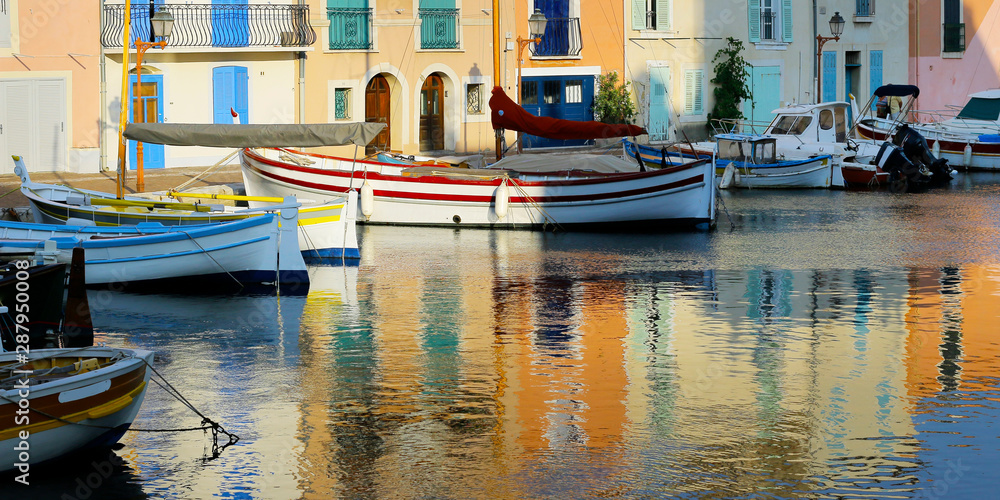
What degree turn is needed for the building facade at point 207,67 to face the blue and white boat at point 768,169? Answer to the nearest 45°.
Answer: approximately 90° to its left

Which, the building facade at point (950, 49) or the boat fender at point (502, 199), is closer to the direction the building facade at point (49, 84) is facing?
the boat fender

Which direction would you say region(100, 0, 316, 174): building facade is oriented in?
toward the camera

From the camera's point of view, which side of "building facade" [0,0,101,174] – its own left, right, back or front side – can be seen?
front

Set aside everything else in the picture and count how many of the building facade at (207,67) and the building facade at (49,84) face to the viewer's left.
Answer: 0

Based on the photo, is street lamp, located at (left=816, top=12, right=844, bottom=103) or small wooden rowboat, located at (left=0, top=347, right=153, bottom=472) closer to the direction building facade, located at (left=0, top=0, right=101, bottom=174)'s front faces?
the small wooden rowboat

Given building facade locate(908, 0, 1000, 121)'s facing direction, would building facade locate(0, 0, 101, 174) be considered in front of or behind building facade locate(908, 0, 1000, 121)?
in front

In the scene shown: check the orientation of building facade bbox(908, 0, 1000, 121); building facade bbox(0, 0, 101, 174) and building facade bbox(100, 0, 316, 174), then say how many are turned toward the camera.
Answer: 3

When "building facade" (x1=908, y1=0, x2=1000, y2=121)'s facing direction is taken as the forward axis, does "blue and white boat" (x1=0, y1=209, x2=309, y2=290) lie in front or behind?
in front

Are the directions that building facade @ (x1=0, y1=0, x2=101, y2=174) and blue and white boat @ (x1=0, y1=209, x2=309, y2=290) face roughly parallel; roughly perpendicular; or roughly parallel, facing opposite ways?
roughly perpendicular

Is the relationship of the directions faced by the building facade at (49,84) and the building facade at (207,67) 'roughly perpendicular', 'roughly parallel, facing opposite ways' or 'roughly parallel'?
roughly parallel
